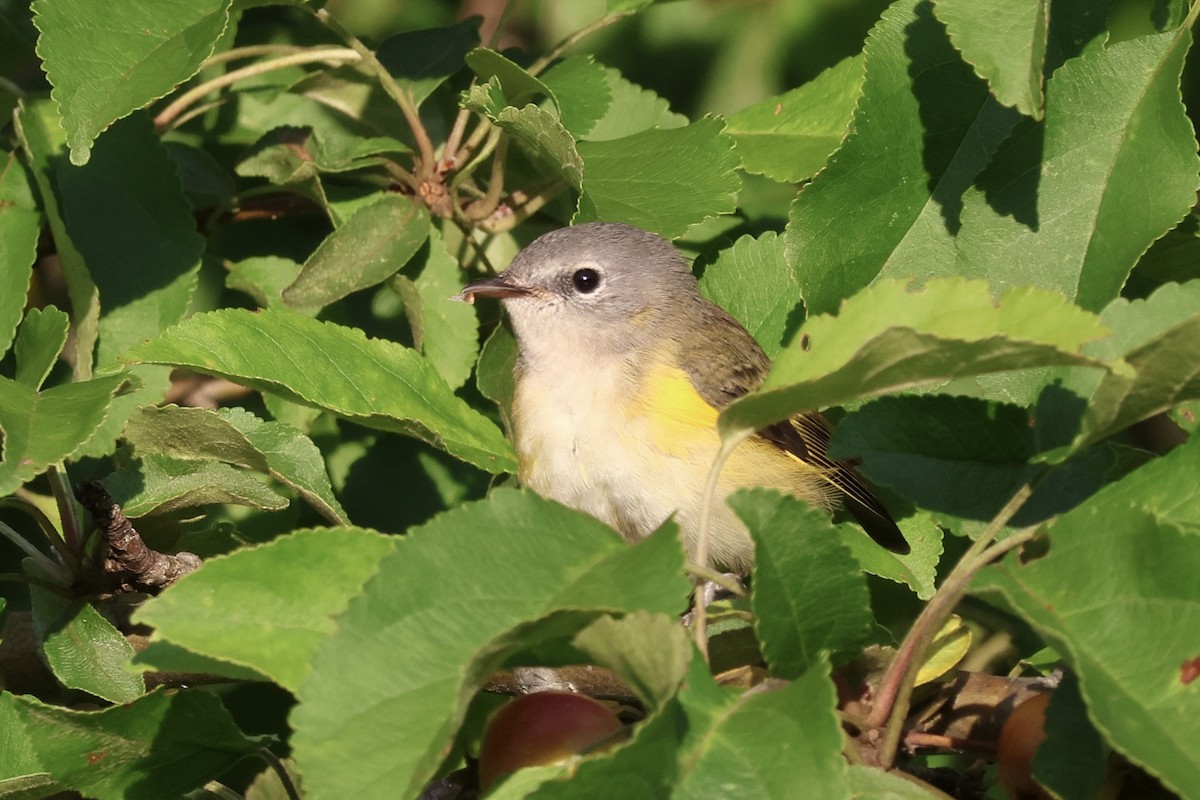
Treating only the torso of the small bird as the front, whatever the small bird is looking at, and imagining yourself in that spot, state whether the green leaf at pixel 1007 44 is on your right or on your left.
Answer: on your left

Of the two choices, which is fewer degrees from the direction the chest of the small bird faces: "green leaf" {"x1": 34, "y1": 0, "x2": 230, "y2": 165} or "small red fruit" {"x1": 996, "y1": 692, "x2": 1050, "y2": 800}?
the green leaf

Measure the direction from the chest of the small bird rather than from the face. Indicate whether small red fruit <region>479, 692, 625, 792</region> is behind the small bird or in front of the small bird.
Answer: in front

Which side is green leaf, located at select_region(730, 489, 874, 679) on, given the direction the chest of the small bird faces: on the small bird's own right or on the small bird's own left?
on the small bird's own left

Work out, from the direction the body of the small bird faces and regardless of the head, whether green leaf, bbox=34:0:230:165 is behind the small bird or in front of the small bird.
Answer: in front

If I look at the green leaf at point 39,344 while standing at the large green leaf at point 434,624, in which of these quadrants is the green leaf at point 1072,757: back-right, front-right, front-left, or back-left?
back-right

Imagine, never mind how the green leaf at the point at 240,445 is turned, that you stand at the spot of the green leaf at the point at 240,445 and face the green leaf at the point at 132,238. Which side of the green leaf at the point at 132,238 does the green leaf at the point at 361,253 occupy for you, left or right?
right

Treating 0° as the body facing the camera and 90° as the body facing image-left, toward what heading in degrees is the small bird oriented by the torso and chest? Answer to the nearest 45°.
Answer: approximately 45°

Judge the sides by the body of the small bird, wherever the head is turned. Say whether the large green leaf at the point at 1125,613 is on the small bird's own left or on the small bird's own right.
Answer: on the small bird's own left
